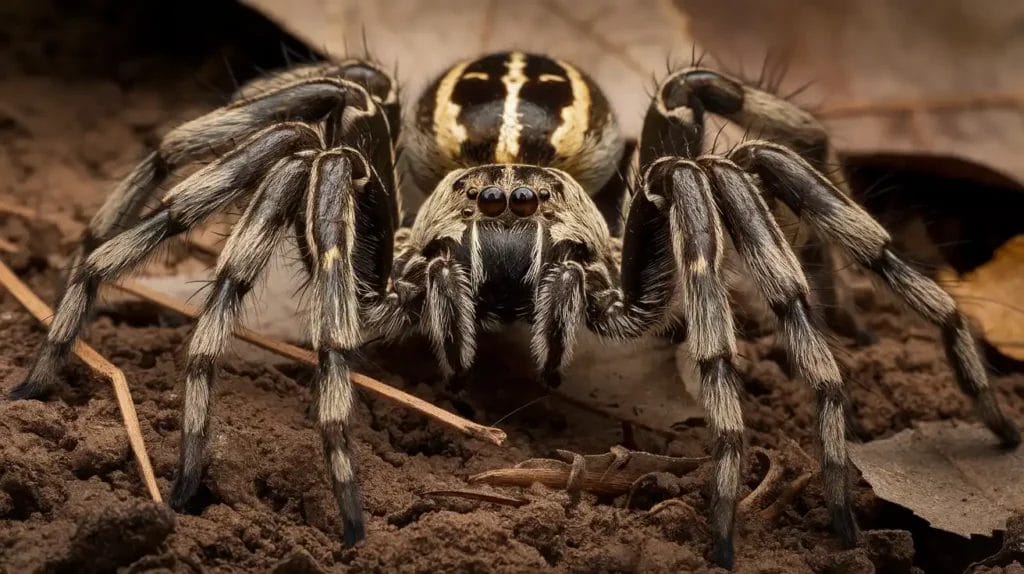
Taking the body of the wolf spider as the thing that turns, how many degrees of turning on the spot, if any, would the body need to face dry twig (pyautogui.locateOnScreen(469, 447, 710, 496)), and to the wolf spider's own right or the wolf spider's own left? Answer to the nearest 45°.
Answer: approximately 45° to the wolf spider's own left

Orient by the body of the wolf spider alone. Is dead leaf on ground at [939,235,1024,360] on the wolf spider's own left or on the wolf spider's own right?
on the wolf spider's own left

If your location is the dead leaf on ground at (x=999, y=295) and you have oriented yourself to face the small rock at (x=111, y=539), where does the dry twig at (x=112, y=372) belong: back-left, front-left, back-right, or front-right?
front-right

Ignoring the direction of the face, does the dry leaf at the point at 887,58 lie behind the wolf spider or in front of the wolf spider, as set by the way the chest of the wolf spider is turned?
behind

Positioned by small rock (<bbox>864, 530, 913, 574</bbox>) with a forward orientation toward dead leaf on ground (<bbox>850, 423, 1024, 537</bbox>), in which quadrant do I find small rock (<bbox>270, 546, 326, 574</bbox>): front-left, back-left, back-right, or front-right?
back-left

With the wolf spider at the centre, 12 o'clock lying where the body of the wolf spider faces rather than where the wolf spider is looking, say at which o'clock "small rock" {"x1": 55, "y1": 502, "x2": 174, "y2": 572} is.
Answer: The small rock is roughly at 1 o'clock from the wolf spider.

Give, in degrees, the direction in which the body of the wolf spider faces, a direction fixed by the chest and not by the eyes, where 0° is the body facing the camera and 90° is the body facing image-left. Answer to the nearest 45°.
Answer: approximately 0°

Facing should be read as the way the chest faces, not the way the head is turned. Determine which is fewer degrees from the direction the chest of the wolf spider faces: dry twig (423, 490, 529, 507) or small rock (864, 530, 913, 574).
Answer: the dry twig

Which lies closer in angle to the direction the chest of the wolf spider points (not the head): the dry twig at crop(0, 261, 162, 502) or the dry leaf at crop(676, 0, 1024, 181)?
the dry twig

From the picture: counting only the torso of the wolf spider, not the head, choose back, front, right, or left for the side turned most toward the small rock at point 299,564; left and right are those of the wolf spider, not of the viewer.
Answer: front

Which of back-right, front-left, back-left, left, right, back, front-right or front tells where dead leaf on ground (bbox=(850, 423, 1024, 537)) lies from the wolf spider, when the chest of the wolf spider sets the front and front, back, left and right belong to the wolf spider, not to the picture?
left

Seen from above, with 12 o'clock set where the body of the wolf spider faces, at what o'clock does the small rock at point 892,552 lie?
The small rock is roughly at 10 o'clock from the wolf spider.

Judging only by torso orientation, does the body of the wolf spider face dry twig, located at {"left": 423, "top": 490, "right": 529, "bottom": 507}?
yes

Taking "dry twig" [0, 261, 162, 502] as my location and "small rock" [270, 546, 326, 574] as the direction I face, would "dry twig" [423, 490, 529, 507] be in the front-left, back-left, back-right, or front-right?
front-left

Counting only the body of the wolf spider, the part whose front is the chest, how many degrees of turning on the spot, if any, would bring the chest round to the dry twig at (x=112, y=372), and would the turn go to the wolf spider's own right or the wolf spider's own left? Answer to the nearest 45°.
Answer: approximately 90° to the wolf spider's own right
